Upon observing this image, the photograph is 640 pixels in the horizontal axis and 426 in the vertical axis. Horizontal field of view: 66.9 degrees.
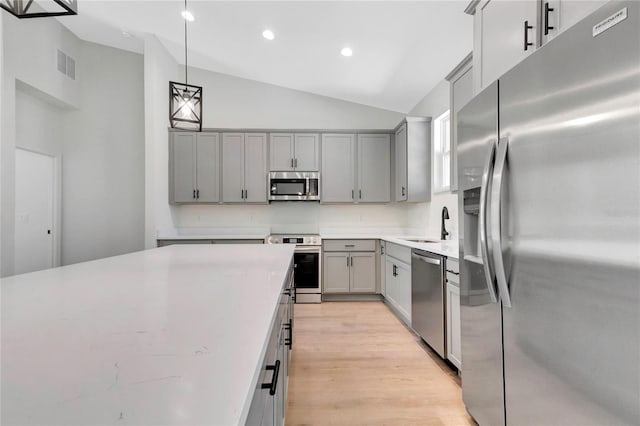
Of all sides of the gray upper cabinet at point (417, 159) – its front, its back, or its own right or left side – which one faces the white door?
front

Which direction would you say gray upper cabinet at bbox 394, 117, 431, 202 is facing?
to the viewer's left

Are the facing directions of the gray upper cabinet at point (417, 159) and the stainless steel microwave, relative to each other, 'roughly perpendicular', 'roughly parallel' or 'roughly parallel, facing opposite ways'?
roughly perpendicular

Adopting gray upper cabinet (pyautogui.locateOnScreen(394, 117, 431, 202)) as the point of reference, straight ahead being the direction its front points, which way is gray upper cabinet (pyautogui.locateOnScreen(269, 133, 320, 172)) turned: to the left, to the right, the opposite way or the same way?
to the left

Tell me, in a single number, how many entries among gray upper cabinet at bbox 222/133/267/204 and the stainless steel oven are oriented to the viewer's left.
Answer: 0

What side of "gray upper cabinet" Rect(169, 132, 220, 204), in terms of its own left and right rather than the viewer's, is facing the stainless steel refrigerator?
front

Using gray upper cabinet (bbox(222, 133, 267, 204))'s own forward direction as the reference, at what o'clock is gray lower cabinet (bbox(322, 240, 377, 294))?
The gray lower cabinet is roughly at 10 o'clock from the gray upper cabinet.

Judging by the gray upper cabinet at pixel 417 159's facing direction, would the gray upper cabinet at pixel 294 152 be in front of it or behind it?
in front

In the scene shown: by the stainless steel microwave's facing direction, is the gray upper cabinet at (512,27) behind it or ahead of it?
ahead
